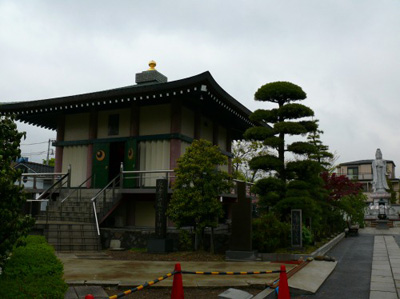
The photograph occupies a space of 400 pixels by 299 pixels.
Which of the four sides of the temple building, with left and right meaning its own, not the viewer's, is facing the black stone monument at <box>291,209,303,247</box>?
left

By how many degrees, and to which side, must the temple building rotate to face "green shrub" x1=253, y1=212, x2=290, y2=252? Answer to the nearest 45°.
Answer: approximately 90° to its left

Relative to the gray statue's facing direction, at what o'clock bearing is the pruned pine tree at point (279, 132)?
The pruned pine tree is roughly at 12 o'clock from the gray statue.

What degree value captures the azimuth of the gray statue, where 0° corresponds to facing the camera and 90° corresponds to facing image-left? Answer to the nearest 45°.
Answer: approximately 0°

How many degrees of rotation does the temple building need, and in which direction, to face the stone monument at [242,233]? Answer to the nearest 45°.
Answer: approximately 90° to its left

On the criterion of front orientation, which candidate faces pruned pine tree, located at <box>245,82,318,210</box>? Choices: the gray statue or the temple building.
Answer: the gray statue

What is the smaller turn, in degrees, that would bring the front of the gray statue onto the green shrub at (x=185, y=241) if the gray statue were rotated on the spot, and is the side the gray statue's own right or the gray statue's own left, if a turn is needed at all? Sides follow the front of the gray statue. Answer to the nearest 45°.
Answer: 0° — it already faces it

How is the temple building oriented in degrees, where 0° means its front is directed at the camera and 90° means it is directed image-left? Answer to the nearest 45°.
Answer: approximately 45°

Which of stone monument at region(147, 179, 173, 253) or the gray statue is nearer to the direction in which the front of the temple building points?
the stone monument

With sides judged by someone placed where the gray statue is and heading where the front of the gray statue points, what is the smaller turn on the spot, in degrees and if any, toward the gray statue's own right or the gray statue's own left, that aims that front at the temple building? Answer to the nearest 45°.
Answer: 0° — it already faces it

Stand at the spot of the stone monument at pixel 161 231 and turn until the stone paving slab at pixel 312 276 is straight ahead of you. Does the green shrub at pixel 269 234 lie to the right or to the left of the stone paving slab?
left
